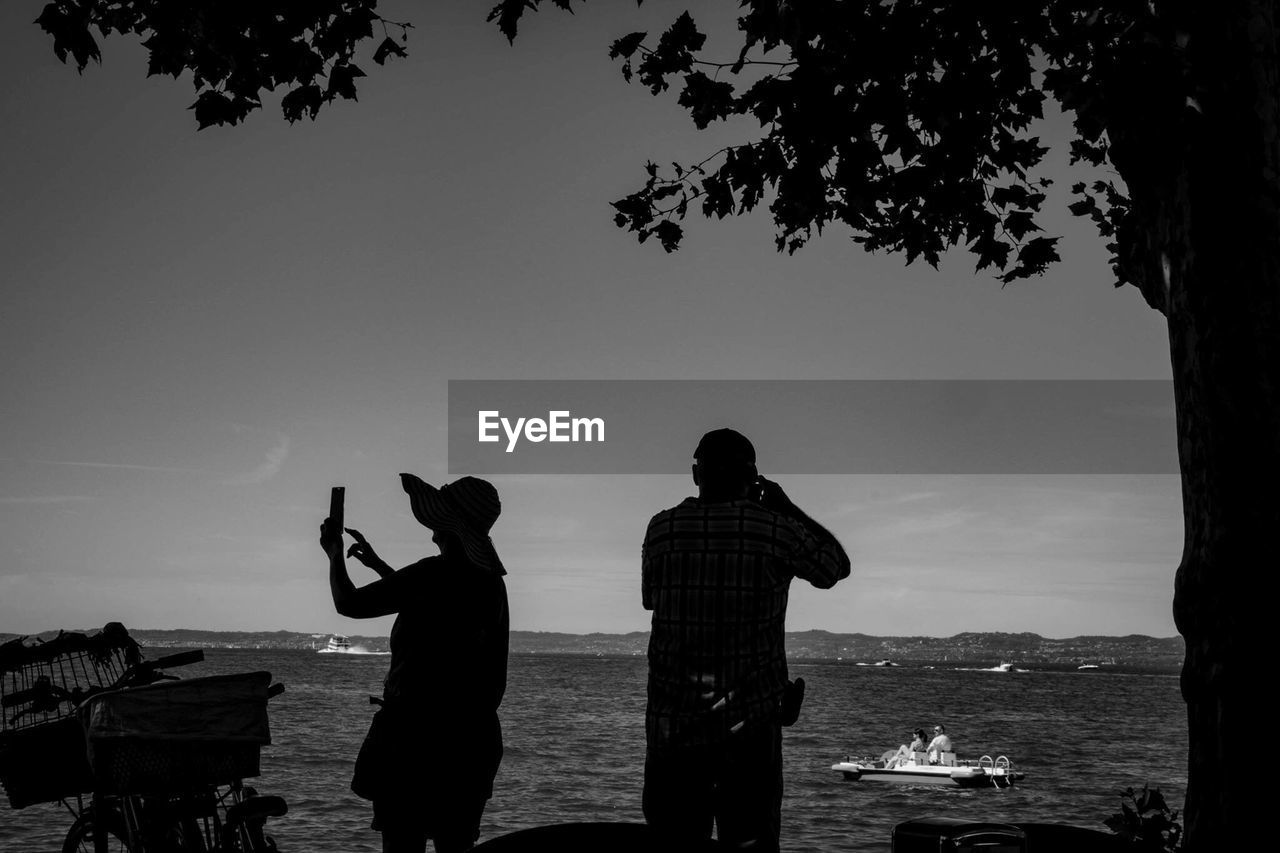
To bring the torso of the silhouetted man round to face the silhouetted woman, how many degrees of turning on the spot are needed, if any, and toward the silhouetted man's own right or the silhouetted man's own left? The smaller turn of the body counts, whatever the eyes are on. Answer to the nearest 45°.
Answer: approximately 45° to the silhouetted man's own left

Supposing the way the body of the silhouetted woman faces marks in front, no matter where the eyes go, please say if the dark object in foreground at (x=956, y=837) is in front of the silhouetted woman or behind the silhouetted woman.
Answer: behind

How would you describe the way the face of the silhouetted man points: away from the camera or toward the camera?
away from the camera

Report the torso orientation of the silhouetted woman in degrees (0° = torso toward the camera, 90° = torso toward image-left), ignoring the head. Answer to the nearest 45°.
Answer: approximately 135°

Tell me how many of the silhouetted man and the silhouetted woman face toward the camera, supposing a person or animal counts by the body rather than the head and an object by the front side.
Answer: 0

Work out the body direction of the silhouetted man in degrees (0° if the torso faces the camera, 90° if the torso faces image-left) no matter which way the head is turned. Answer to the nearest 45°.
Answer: approximately 180°

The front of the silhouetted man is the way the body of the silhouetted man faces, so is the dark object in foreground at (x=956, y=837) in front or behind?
behind
